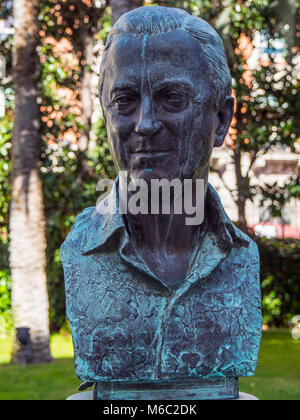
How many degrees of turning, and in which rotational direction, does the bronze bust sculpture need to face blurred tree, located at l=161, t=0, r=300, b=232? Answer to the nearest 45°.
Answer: approximately 180°

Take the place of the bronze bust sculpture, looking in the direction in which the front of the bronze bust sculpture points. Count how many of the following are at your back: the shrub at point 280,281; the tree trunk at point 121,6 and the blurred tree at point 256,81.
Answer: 3

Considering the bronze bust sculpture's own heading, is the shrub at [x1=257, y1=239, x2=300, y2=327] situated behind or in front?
behind

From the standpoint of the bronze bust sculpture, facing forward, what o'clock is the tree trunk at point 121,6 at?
The tree trunk is roughly at 6 o'clock from the bronze bust sculpture.

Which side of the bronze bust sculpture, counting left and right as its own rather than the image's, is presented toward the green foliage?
back

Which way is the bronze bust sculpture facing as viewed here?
toward the camera
